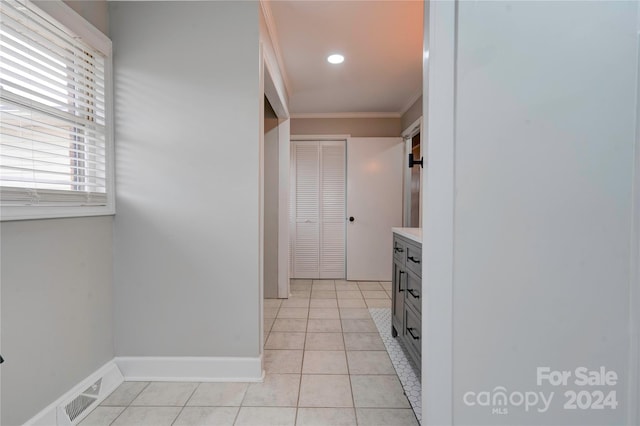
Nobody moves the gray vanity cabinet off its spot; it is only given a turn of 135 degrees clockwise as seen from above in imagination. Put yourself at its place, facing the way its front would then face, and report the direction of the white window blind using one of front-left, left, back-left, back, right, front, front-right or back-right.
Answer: back

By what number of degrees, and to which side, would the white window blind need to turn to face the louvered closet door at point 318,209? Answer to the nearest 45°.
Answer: approximately 90° to its left

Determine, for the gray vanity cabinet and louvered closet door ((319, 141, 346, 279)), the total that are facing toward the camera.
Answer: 1

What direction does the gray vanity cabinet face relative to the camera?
to the viewer's left

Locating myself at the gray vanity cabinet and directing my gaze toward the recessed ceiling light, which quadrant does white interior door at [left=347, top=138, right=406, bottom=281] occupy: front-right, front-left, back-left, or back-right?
front-right

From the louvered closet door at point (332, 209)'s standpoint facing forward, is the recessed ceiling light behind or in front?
in front

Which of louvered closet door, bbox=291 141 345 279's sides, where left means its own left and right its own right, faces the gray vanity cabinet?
front

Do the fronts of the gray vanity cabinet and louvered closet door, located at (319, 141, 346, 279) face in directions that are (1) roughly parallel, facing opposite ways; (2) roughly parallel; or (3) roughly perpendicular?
roughly perpendicular

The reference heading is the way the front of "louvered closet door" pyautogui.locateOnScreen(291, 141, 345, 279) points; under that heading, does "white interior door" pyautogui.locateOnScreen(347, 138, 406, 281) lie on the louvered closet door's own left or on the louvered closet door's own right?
on the louvered closet door's own left

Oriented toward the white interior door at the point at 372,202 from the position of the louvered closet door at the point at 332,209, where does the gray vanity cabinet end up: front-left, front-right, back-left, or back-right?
front-right

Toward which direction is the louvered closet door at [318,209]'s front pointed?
toward the camera

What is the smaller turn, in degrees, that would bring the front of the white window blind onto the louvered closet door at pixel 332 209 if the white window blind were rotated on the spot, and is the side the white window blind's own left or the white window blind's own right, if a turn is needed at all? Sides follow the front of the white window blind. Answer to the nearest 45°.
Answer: approximately 90° to the white window blind's own left

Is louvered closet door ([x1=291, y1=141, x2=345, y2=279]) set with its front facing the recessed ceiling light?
yes

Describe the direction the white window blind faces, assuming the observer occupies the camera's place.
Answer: facing the viewer and to the right of the viewer

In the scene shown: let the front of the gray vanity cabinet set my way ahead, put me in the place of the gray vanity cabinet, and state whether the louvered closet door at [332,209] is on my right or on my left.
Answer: on my right
